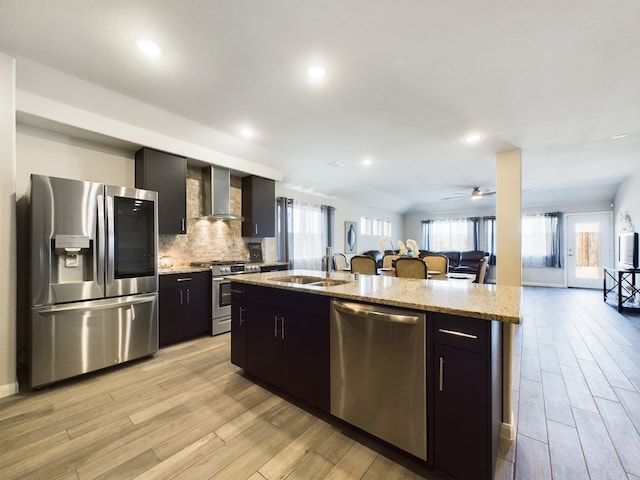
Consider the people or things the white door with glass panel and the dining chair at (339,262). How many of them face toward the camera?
1

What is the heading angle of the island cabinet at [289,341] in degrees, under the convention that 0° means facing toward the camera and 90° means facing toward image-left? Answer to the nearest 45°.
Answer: approximately 45°

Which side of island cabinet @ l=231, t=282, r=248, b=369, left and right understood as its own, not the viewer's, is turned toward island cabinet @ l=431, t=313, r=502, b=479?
left

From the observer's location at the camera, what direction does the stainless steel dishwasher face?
facing the viewer and to the left of the viewer

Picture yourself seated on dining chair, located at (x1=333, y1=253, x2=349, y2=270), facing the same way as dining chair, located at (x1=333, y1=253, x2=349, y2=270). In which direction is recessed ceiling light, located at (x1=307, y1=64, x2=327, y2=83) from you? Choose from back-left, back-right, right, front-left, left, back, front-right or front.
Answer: back-right

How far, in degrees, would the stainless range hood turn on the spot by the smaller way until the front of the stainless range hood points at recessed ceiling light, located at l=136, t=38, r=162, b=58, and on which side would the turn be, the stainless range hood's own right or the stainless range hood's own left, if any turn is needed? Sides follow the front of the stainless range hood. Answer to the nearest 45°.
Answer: approximately 45° to the stainless range hood's own right

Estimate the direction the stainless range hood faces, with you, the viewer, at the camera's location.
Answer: facing the viewer and to the right of the viewer

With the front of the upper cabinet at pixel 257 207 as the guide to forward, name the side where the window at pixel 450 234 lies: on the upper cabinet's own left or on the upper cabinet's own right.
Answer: on the upper cabinet's own left

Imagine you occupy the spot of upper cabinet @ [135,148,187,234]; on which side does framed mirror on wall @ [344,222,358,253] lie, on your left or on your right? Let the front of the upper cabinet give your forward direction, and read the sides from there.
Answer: on your left

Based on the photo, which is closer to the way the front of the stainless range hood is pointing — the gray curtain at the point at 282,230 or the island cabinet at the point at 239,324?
the island cabinet

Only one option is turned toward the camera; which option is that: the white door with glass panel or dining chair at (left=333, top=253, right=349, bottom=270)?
the white door with glass panel

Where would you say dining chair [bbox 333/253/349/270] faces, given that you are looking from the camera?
facing away from the viewer and to the right of the viewer

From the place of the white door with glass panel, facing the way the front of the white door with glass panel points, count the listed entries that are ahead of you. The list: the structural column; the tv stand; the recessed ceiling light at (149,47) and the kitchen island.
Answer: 4

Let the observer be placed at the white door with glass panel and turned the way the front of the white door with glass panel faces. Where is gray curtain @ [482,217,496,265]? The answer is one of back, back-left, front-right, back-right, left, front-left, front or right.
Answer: right

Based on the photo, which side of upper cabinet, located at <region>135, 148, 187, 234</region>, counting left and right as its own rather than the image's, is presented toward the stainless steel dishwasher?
front

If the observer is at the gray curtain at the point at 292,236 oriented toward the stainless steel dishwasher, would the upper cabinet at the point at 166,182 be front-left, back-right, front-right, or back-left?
front-right

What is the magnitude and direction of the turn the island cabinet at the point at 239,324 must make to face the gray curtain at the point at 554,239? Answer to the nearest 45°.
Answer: approximately 135° to its left

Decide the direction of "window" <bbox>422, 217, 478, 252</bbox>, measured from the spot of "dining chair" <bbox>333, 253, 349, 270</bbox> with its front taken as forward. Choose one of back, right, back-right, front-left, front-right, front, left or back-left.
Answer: front

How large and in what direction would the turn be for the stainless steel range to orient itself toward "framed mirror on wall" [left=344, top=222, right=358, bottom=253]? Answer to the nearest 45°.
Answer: approximately 90° to its left
